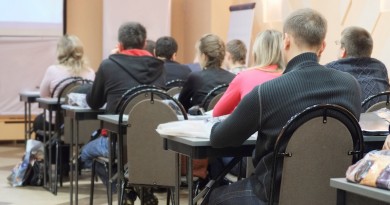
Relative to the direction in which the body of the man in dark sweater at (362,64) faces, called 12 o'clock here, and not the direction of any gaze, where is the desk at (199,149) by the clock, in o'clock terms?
The desk is roughly at 8 o'clock from the man in dark sweater.

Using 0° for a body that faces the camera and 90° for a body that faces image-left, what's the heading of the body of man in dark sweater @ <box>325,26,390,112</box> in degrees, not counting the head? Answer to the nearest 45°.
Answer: approximately 135°

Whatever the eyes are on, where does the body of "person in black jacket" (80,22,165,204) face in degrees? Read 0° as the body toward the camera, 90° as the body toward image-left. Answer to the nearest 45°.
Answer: approximately 135°

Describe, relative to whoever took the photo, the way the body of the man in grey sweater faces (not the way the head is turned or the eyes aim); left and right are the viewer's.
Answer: facing away from the viewer and to the left of the viewer

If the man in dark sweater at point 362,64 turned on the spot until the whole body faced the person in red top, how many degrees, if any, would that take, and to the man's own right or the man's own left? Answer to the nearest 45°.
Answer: approximately 90° to the man's own left

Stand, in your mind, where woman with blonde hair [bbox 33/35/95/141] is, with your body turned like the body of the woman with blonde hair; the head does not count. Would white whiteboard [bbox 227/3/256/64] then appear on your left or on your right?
on your right

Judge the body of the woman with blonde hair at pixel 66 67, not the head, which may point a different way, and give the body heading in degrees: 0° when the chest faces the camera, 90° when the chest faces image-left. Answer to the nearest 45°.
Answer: approximately 135°

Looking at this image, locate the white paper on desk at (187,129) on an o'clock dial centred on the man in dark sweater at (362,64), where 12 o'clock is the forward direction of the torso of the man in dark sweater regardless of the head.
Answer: The white paper on desk is roughly at 8 o'clock from the man in dark sweater.

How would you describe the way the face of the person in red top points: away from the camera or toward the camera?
away from the camera

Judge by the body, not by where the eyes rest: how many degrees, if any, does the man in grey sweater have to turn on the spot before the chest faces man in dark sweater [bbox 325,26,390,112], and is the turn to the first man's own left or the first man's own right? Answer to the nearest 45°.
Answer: approximately 45° to the first man's own right
